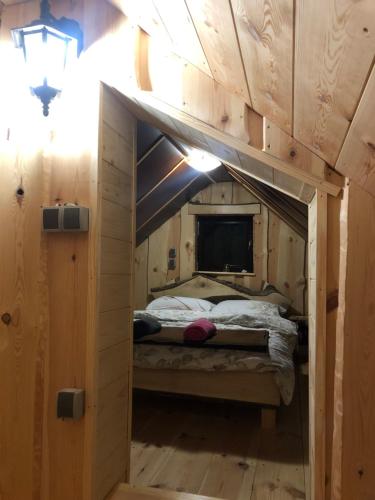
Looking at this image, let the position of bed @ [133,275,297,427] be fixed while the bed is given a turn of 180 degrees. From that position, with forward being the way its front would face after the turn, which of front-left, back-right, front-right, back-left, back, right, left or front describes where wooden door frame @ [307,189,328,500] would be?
back

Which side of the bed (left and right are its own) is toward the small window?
back

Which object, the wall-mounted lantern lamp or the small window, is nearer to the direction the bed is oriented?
the wall-mounted lantern lamp

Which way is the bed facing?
toward the camera
